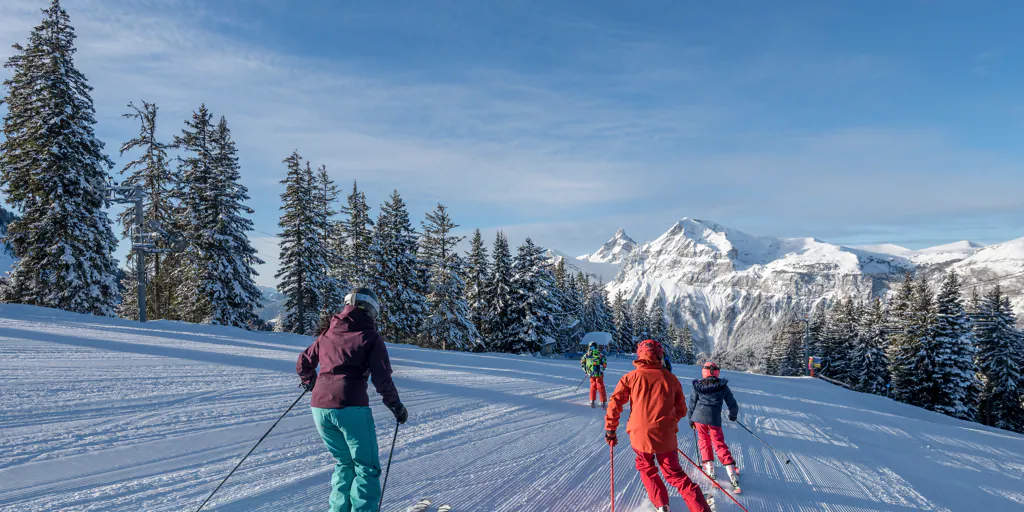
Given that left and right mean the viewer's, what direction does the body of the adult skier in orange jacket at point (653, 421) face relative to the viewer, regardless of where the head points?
facing away from the viewer

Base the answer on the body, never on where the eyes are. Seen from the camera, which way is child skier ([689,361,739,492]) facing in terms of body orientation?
away from the camera

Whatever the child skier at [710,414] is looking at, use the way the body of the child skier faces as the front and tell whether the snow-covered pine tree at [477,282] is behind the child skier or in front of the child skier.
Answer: in front

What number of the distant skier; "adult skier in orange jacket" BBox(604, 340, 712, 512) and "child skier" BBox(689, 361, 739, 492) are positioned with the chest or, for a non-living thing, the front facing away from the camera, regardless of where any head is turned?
3

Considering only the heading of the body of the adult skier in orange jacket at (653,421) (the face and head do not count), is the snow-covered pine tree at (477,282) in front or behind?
in front

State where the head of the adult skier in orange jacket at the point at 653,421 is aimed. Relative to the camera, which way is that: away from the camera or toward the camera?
away from the camera

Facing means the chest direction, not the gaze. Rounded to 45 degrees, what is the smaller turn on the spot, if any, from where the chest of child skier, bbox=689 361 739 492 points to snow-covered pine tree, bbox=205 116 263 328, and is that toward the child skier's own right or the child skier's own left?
approximately 45° to the child skier's own left

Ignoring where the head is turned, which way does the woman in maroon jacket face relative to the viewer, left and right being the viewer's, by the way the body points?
facing away from the viewer and to the right of the viewer

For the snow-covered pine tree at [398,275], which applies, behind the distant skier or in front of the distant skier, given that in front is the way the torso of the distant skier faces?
in front

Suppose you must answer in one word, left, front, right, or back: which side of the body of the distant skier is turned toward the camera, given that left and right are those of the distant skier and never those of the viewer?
back

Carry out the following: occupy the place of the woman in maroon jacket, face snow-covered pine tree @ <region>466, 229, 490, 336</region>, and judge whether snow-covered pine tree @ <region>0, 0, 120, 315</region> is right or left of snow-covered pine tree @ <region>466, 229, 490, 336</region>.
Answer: left

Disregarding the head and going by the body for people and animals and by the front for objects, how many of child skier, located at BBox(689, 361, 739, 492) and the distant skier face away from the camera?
2

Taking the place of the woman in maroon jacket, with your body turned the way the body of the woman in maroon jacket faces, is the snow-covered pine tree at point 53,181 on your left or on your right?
on your left

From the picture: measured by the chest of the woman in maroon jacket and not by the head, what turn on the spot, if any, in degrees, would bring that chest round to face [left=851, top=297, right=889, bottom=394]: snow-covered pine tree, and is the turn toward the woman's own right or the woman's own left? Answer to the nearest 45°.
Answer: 0° — they already face it
